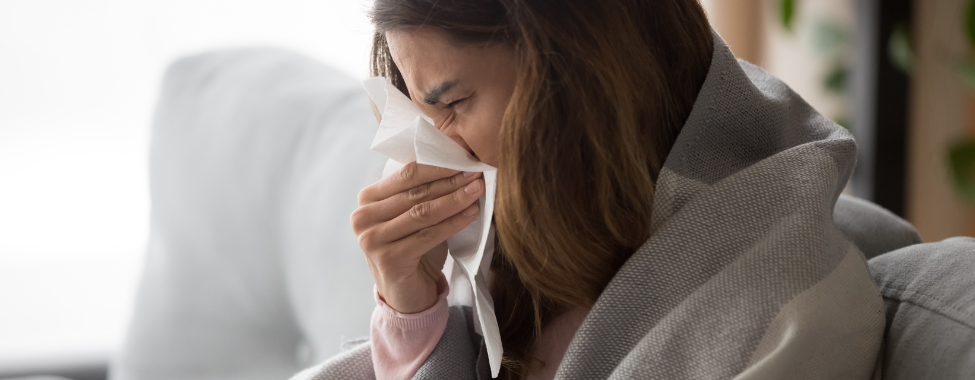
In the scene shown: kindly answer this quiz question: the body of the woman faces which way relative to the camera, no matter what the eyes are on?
to the viewer's left

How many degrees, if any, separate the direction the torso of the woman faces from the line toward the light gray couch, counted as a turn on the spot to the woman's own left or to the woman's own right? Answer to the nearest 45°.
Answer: approximately 45° to the woman's own right
